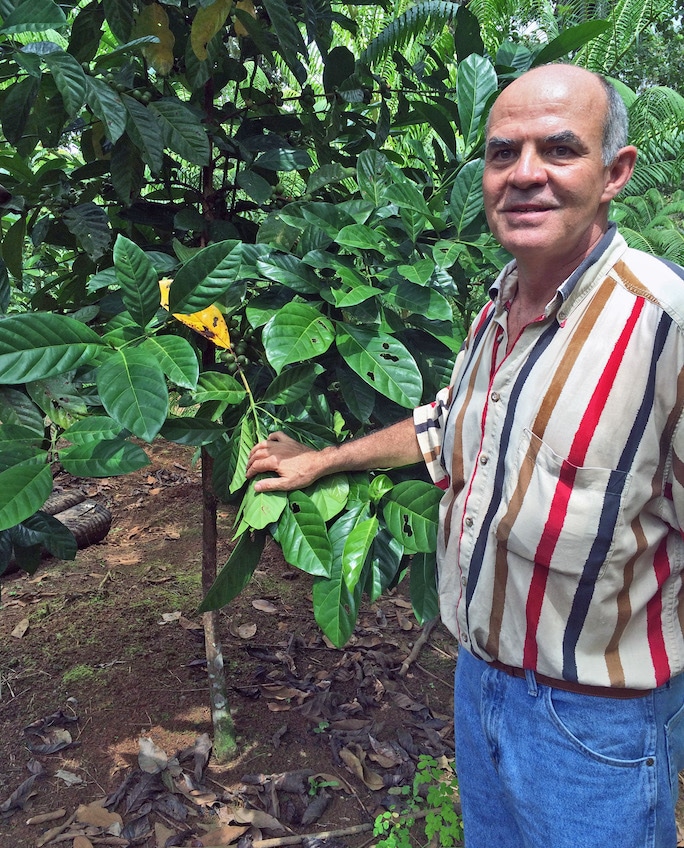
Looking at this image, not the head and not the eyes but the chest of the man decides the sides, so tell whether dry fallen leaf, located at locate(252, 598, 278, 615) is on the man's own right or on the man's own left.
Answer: on the man's own right

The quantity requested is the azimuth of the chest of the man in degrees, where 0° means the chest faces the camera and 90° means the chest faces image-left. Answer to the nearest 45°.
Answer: approximately 45°

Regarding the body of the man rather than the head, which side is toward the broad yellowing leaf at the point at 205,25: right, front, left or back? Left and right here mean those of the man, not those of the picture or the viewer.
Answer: right

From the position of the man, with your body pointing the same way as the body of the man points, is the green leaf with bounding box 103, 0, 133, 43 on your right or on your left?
on your right
